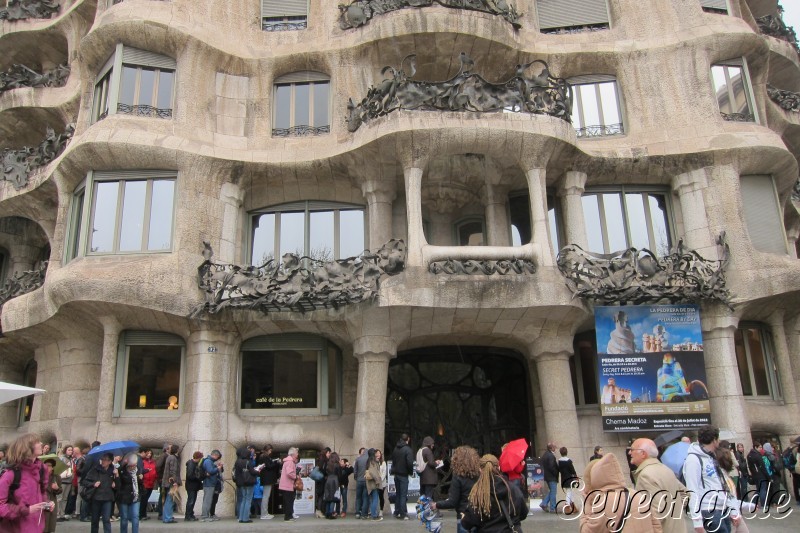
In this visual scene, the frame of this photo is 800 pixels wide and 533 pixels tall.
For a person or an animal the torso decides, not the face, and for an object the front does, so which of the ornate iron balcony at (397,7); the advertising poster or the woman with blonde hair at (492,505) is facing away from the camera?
the woman with blonde hair

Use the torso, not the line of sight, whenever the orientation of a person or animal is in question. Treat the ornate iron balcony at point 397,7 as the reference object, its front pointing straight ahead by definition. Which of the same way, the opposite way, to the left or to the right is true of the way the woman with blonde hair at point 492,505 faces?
the opposite way

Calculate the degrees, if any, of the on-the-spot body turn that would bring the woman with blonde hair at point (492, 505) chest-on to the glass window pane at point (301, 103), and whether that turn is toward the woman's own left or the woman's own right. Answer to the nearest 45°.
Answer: approximately 45° to the woman's own left

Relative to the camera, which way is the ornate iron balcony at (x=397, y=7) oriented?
toward the camera

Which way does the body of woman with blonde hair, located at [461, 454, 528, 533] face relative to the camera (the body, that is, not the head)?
away from the camera

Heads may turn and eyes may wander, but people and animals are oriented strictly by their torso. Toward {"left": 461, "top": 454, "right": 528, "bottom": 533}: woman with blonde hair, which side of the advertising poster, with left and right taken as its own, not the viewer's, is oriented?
front

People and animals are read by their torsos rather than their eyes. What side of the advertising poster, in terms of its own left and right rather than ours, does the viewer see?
front

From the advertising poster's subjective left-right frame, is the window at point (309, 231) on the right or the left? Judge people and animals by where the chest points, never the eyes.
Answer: on its right

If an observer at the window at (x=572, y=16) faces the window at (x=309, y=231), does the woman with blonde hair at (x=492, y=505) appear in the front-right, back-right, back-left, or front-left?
front-left

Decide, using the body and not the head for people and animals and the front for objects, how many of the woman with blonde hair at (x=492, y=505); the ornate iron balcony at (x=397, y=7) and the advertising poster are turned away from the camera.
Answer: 1

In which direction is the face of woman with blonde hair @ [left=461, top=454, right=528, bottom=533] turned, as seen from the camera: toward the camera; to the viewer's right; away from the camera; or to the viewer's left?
away from the camera

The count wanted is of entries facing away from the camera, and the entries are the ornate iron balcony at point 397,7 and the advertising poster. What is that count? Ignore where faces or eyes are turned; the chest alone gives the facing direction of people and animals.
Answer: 0

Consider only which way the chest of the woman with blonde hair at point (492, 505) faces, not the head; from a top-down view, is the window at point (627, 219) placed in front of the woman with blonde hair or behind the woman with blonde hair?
in front
